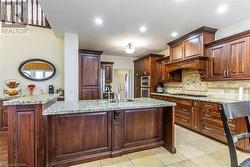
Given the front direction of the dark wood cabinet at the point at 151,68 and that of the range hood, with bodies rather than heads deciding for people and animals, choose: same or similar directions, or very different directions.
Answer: same or similar directions

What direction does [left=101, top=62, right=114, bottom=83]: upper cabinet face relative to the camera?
toward the camera

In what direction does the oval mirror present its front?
toward the camera

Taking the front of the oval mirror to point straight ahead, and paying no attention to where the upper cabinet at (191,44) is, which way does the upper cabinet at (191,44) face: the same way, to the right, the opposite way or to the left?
to the right

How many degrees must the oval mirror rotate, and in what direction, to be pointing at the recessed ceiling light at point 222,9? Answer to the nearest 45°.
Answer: approximately 45° to its left

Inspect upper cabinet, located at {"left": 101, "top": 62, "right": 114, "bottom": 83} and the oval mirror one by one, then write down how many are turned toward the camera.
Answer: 2

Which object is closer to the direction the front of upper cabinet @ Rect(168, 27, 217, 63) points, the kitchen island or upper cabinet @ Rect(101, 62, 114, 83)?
the kitchen island

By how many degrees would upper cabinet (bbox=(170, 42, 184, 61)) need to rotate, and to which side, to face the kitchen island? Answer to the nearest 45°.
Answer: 0° — it already faces it

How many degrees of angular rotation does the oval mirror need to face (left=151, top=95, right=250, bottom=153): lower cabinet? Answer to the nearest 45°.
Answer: approximately 45° to its left

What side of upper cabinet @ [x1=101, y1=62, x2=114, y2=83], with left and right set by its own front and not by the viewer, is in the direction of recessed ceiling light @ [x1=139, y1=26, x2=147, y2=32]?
front

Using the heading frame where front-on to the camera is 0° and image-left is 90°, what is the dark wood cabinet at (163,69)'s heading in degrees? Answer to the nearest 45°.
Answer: approximately 45°

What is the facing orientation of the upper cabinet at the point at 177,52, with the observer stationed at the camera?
facing the viewer and to the left of the viewer

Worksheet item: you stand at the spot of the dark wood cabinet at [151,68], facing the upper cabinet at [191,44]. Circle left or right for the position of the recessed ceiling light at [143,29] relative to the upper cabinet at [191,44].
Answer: right
